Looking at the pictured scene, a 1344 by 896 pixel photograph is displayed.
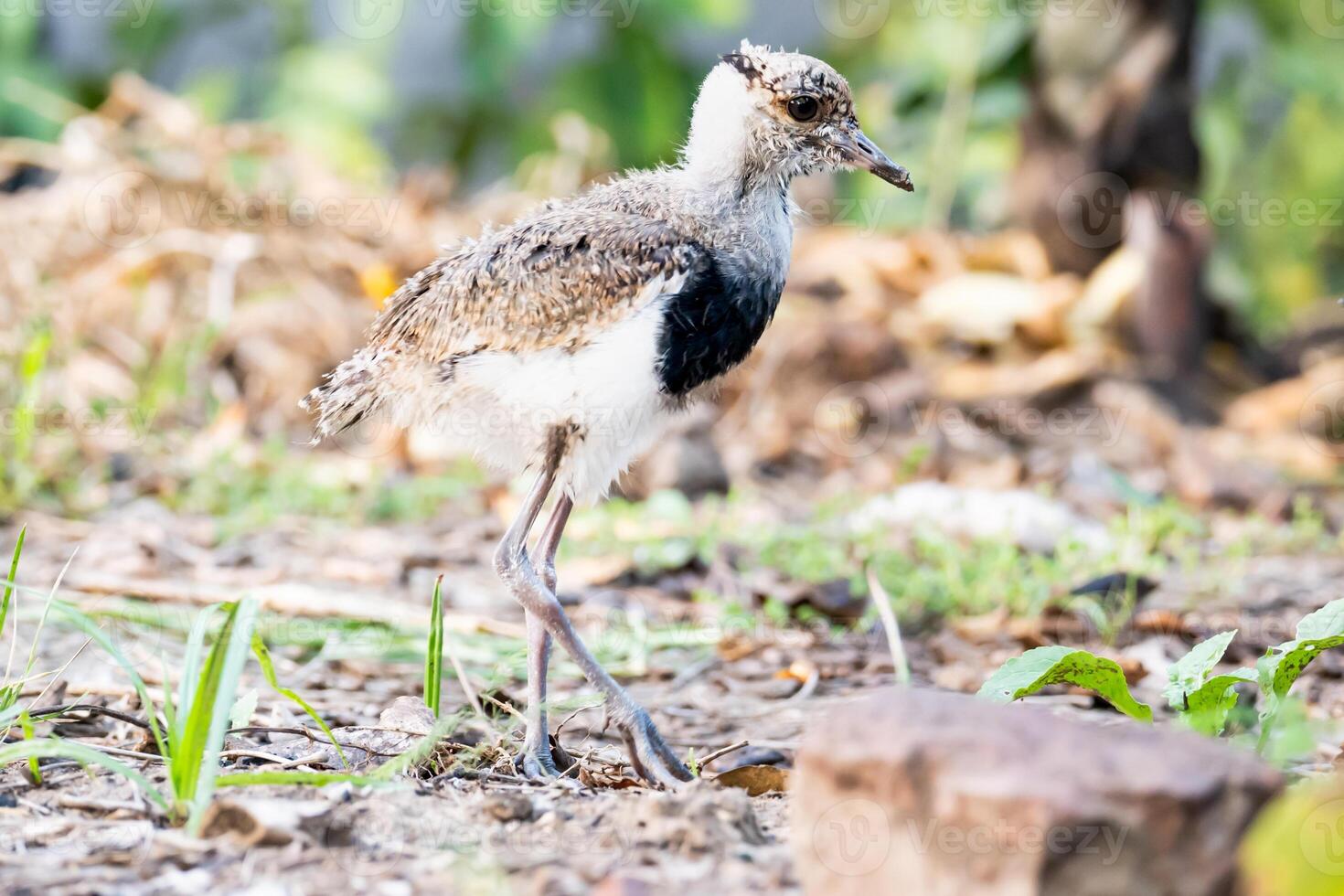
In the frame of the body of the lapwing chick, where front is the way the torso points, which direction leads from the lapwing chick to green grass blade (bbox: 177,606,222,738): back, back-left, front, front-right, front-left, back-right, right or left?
back-right

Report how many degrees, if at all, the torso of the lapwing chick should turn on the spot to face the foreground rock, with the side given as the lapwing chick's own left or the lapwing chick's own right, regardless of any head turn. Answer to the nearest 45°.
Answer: approximately 90° to the lapwing chick's own right

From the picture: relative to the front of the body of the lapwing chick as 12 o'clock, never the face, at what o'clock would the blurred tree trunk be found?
The blurred tree trunk is roughly at 10 o'clock from the lapwing chick.

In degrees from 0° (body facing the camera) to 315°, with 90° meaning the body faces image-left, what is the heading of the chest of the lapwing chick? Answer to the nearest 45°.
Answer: approximately 270°

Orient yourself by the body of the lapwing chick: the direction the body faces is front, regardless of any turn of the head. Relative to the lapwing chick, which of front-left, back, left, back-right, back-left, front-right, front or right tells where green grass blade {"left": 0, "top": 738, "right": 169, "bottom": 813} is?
back-right

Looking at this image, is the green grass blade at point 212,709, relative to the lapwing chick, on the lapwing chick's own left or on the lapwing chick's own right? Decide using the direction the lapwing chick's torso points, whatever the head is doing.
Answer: on the lapwing chick's own right

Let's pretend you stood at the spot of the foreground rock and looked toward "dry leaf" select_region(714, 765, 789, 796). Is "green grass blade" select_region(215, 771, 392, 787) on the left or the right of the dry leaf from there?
left
